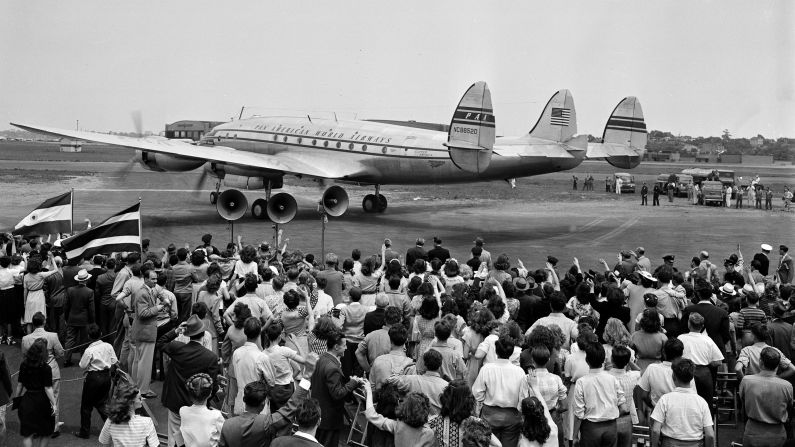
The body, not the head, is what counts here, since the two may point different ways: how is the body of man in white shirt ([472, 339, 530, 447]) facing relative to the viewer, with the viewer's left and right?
facing away from the viewer

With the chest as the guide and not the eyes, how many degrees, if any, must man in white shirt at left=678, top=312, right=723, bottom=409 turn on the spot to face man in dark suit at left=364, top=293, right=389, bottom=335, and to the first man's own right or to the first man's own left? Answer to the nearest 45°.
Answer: approximately 90° to the first man's own left

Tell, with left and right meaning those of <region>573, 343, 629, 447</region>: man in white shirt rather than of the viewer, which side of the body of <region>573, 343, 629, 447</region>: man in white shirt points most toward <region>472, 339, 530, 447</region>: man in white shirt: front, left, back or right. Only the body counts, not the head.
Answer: left

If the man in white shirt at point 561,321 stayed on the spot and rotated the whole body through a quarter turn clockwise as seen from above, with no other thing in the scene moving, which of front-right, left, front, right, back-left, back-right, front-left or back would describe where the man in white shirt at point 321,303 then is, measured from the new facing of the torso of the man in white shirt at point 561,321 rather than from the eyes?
back

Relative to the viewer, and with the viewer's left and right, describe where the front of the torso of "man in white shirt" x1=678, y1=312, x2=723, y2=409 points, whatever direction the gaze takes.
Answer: facing away from the viewer

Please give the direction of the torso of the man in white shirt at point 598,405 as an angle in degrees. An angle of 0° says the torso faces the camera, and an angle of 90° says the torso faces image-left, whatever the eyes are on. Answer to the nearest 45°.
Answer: approximately 180°

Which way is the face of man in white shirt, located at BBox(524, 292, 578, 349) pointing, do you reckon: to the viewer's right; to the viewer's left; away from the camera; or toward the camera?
away from the camera

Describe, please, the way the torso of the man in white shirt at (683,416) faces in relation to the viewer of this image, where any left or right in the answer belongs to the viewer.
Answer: facing away from the viewer

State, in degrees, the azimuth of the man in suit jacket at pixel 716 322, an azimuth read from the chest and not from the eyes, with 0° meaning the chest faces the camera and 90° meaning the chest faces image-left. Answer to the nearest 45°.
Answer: approximately 180°

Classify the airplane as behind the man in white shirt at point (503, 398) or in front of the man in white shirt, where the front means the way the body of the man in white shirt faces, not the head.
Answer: in front

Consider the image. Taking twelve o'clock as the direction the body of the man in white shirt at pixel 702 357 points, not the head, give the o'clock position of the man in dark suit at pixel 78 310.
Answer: The man in dark suit is roughly at 9 o'clock from the man in white shirt.

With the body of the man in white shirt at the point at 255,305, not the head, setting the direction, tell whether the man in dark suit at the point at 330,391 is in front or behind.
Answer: behind
